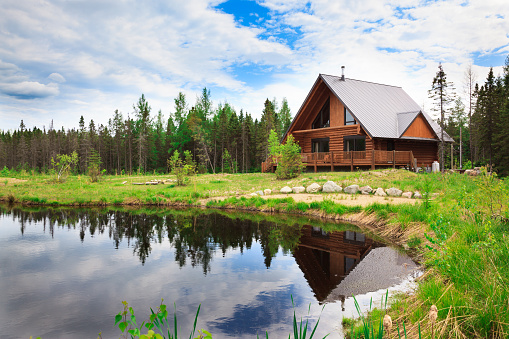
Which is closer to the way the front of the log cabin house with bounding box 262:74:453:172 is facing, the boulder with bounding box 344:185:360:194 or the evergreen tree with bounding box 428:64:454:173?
the boulder

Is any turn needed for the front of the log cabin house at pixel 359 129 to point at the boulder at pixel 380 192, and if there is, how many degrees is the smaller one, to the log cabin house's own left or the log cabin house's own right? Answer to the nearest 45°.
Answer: approximately 45° to the log cabin house's own left

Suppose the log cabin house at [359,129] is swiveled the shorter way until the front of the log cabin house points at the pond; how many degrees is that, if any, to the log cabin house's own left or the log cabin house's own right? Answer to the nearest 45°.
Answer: approximately 45° to the log cabin house's own left

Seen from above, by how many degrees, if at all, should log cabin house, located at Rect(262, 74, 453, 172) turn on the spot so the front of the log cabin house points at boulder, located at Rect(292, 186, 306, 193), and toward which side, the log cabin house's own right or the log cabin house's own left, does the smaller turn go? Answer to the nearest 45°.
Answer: approximately 45° to the log cabin house's own left

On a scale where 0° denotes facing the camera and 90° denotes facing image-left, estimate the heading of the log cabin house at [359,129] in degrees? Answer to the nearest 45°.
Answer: approximately 45°

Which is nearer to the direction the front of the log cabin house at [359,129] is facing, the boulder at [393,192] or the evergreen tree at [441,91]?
the boulder

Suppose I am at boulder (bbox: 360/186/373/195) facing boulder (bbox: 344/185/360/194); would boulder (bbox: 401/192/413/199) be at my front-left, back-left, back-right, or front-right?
back-left

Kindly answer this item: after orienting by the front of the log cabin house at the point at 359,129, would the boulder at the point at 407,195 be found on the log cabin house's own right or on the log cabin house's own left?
on the log cabin house's own left
